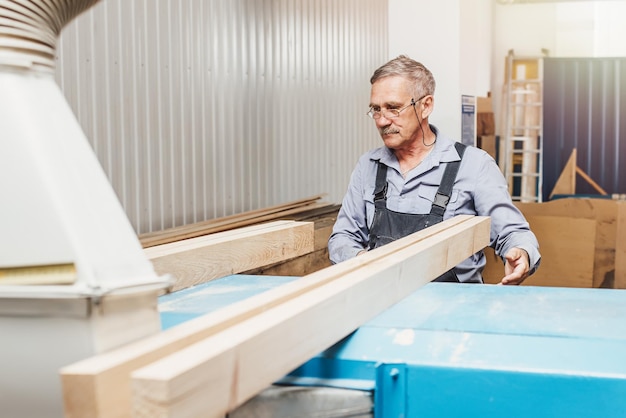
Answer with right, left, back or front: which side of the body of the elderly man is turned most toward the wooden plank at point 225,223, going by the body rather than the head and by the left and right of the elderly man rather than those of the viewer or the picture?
right

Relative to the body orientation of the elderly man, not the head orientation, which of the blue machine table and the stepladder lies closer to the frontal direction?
the blue machine table

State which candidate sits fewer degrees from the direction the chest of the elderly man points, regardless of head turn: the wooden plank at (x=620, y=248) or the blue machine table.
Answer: the blue machine table

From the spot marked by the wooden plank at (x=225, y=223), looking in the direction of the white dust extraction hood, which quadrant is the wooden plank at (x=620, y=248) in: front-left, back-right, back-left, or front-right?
back-left

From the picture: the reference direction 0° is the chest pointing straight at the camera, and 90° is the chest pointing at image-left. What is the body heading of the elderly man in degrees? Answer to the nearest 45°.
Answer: approximately 45°

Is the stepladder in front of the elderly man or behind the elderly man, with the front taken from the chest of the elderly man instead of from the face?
behind
